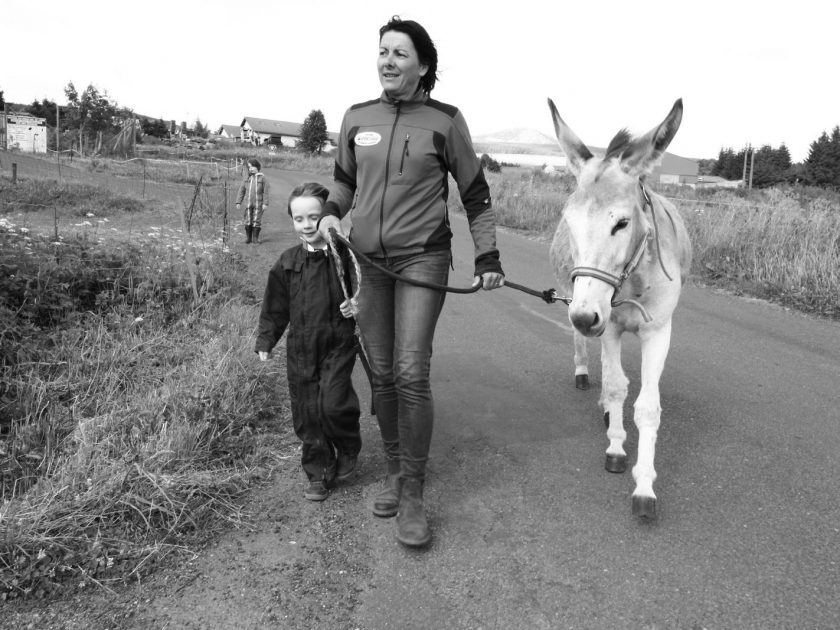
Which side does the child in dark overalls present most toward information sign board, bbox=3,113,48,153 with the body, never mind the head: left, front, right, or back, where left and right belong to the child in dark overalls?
back

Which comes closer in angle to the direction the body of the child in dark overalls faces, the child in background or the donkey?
the donkey

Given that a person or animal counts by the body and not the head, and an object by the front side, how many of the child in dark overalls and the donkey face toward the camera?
2

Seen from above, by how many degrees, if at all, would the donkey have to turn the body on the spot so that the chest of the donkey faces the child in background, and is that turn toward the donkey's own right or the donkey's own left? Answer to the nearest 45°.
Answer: approximately 135° to the donkey's own right

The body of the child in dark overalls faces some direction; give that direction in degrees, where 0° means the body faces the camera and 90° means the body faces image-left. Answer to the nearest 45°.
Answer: approximately 0°

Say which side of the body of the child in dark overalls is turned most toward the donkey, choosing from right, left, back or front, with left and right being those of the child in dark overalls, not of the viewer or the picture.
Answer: left
